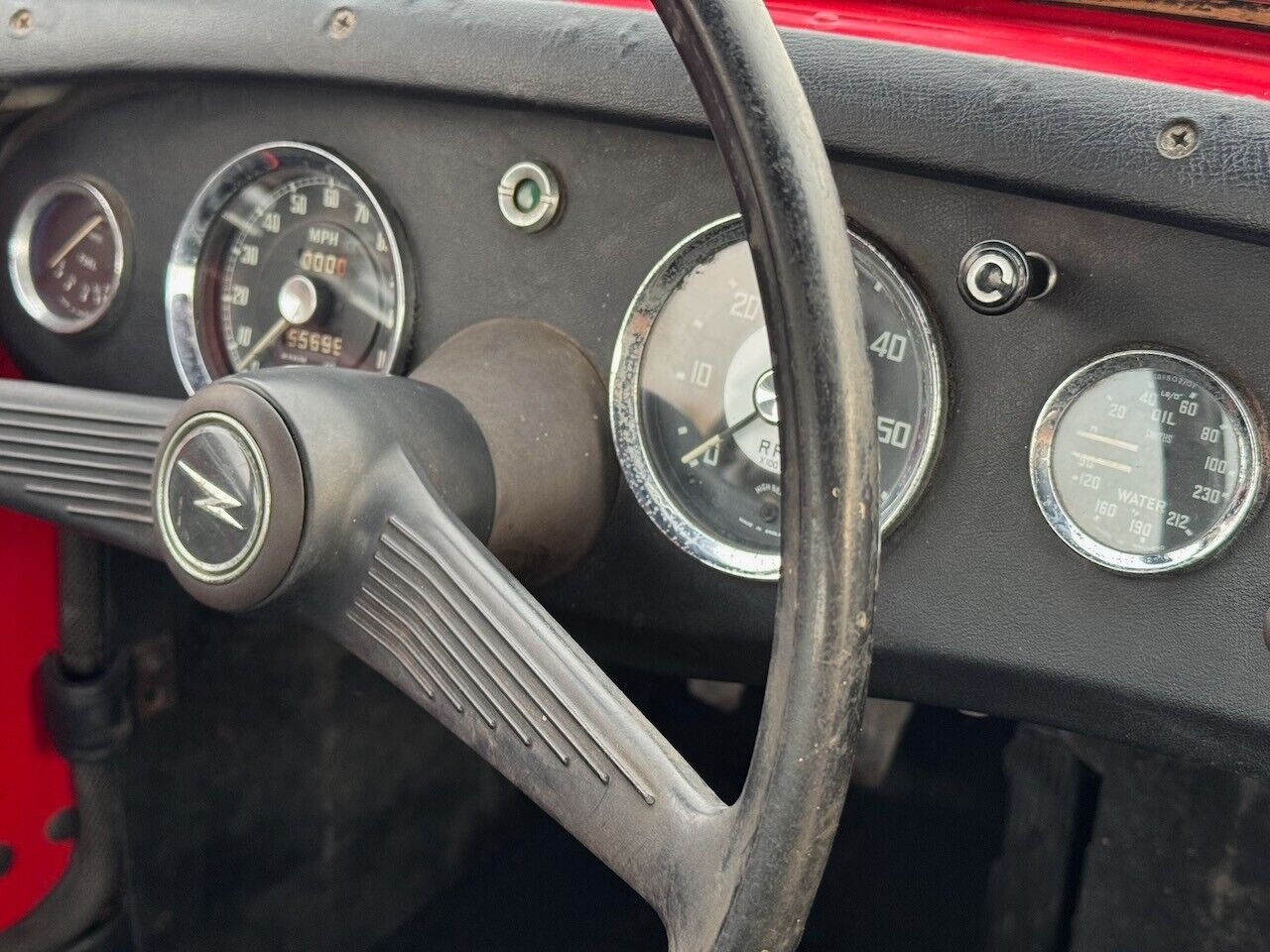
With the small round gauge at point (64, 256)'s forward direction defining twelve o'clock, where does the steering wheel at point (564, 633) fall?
The steering wheel is roughly at 10 o'clock from the small round gauge.

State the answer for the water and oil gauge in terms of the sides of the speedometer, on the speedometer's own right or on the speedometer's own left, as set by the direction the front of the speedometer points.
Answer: on the speedometer's own left

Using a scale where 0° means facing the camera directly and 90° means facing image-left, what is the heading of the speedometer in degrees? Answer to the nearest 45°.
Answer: approximately 45°

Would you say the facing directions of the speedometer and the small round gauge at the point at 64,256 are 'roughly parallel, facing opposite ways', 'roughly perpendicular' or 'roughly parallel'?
roughly parallel

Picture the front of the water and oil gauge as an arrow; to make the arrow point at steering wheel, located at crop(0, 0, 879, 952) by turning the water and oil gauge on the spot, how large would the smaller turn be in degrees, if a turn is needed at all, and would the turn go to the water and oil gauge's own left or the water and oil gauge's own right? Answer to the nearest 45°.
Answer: approximately 45° to the water and oil gauge's own right

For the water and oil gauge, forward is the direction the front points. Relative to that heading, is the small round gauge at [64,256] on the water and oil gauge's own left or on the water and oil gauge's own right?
on the water and oil gauge's own right

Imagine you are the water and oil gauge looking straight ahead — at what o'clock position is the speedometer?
The speedometer is roughly at 3 o'clock from the water and oil gauge.

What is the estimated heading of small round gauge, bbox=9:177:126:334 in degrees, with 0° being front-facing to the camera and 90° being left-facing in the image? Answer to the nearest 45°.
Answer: approximately 45°

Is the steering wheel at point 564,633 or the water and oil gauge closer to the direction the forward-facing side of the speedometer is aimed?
the steering wheel

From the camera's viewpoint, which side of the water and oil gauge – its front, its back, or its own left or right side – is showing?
front

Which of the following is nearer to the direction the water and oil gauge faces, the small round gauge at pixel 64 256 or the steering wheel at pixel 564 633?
the steering wheel

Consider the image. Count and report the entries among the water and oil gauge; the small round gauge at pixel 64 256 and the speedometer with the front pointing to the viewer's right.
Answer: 0

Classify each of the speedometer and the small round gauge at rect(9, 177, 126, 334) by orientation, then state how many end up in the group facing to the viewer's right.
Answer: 0

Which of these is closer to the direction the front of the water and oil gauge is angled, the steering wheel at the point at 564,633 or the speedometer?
the steering wheel

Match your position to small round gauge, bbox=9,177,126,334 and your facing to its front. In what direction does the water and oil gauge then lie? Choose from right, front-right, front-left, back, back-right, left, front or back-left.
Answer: left
